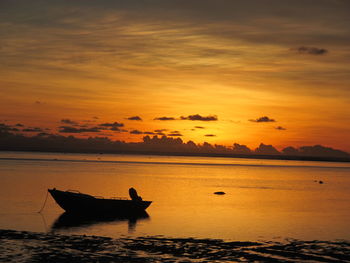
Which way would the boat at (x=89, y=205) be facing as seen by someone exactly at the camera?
facing to the left of the viewer
